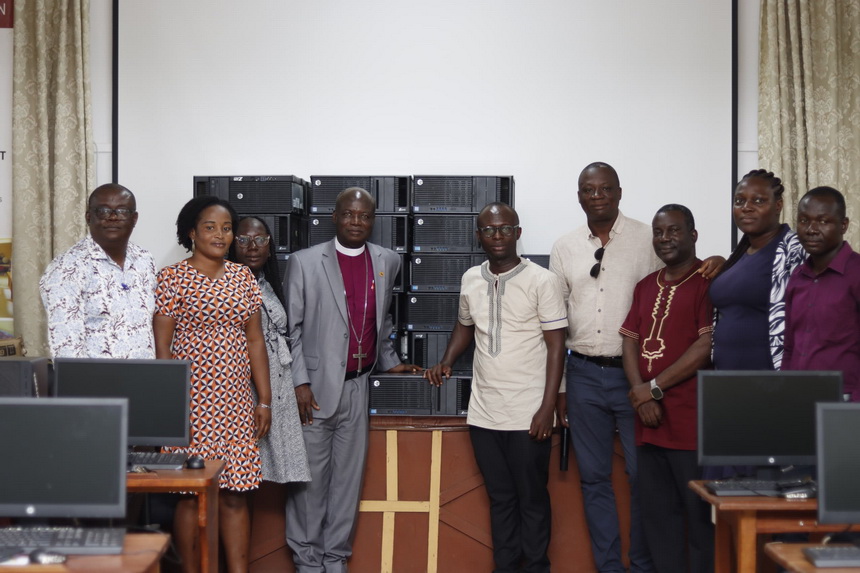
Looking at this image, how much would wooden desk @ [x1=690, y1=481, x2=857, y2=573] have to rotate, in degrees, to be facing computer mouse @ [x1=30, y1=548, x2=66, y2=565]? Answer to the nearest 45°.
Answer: approximately 45° to its right

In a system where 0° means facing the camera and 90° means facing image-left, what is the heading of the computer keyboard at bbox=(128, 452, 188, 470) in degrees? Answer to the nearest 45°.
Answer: approximately 0°

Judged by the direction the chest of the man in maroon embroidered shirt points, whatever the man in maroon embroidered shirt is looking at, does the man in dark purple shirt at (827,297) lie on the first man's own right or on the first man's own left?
on the first man's own left

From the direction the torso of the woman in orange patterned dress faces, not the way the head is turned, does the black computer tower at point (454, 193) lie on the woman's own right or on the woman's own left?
on the woman's own left

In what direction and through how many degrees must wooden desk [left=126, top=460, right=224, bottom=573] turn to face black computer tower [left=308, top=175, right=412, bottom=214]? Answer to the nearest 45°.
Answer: approximately 135° to its left

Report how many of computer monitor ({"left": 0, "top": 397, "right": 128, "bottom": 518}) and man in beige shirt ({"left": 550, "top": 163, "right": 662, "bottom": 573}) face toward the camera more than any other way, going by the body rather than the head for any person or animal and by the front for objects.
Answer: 2
